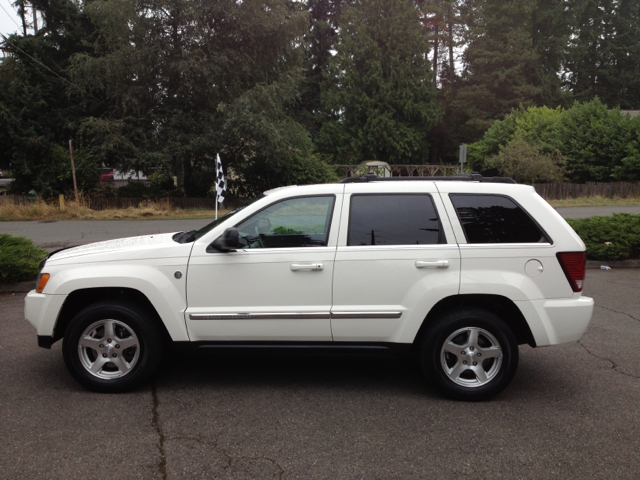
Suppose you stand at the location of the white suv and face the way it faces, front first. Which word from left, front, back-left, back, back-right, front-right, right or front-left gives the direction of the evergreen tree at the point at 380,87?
right

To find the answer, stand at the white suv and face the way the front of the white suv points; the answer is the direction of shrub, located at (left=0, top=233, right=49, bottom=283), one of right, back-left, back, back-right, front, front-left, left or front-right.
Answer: front-right

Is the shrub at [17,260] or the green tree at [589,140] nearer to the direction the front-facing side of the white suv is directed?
the shrub

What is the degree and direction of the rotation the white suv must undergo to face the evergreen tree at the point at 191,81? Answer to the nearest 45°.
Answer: approximately 90° to its right

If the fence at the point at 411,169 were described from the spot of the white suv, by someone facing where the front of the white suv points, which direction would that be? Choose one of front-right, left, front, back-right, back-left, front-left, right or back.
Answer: right

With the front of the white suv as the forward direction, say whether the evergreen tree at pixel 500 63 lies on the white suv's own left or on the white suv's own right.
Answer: on the white suv's own right

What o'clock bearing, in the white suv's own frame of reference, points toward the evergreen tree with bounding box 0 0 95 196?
The evergreen tree is roughly at 2 o'clock from the white suv.

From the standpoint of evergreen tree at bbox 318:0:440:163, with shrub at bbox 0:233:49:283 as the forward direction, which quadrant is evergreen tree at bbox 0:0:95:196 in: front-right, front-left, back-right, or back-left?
front-right

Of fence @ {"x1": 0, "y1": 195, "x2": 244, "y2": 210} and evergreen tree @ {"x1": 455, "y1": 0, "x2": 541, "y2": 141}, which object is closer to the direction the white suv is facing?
the fence

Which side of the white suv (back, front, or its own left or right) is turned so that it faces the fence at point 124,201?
right

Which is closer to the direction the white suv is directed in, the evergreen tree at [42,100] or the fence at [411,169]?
the evergreen tree

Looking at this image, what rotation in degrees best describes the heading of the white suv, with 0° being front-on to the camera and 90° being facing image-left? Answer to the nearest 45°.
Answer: approximately 90°

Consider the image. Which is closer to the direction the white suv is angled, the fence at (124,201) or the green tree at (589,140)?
the fence
